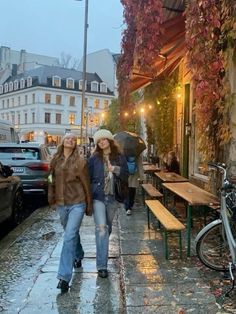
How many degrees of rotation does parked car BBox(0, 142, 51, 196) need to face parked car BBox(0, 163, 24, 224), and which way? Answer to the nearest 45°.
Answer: approximately 180°

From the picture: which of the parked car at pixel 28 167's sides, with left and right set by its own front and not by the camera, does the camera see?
back

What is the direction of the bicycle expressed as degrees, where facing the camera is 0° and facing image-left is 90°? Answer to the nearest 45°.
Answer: approximately 135°

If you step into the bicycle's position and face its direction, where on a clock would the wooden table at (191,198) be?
The wooden table is roughly at 1 o'clock from the bicycle.
